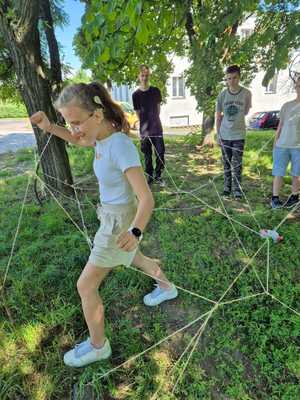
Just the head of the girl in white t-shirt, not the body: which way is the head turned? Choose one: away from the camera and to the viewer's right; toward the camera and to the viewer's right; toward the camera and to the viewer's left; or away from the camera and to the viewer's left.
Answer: toward the camera and to the viewer's left

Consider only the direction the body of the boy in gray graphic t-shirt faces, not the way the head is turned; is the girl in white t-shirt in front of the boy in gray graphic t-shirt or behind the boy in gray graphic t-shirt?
in front

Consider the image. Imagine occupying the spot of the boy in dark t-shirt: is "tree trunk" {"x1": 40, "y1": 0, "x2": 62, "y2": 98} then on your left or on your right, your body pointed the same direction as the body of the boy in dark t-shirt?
on your right

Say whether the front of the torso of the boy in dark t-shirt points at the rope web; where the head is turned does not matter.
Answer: yes

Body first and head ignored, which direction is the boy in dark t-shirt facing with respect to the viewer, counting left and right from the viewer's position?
facing the viewer

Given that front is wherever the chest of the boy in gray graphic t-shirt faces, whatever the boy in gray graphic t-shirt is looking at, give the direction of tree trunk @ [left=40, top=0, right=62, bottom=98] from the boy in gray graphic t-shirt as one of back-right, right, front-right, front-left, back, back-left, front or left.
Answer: right

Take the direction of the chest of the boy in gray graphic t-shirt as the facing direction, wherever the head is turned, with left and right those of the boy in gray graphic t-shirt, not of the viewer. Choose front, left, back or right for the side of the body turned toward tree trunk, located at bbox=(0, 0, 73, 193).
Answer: right

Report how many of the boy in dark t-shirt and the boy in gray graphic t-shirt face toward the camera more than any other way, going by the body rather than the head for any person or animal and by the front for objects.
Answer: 2

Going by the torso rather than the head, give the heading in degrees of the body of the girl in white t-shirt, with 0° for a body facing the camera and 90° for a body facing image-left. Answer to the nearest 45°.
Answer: approximately 90°

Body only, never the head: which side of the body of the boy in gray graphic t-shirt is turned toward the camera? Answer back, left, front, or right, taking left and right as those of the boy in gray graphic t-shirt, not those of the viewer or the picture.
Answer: front

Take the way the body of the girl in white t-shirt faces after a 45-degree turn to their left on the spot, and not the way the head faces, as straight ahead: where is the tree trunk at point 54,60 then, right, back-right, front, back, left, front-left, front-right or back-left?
back-right

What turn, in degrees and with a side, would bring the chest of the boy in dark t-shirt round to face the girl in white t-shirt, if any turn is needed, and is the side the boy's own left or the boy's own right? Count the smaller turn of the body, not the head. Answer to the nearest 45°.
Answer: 0° — they already face them
